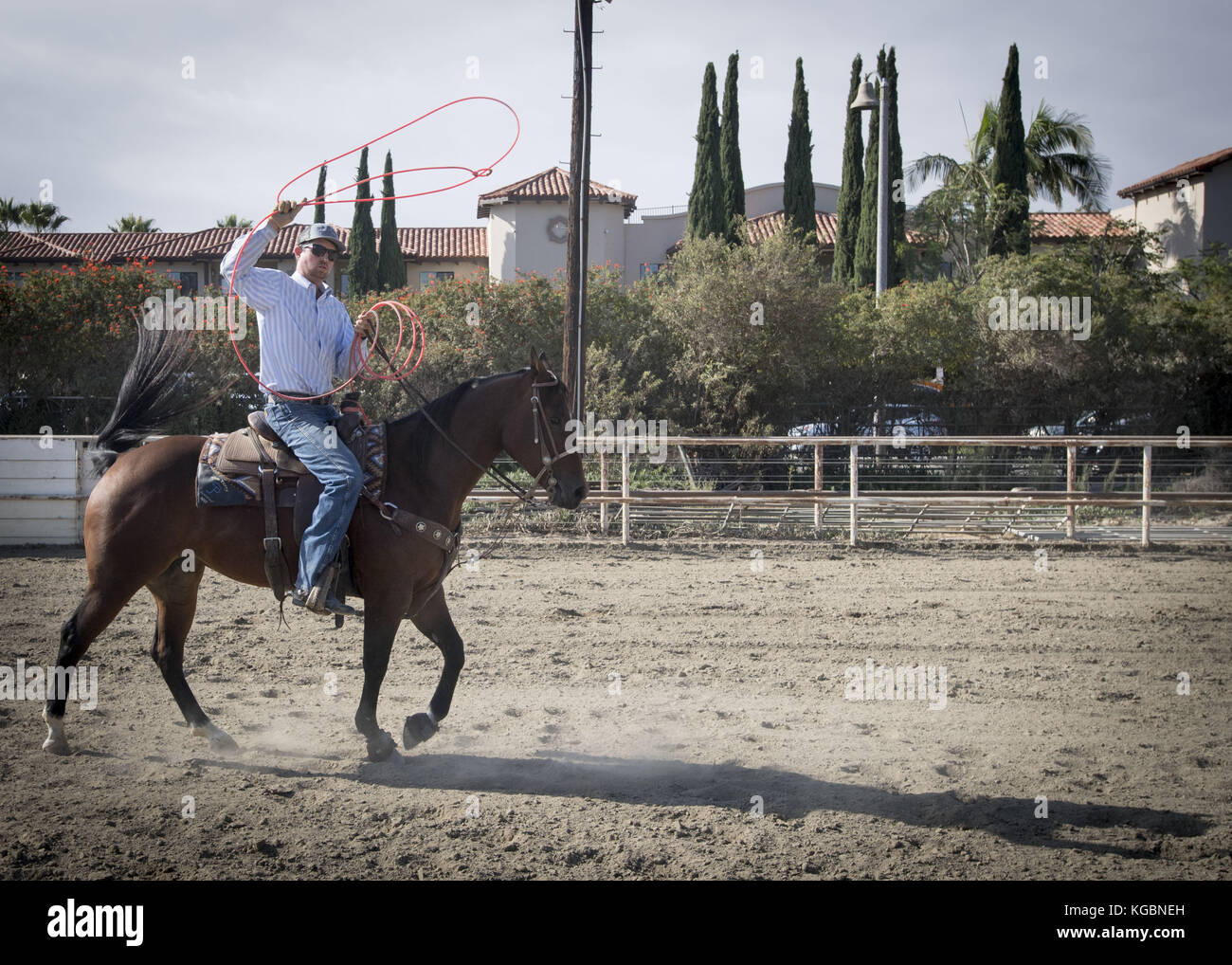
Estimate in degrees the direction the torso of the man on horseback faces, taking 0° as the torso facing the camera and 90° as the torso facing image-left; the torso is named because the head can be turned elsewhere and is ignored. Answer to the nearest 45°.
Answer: approximately 315°

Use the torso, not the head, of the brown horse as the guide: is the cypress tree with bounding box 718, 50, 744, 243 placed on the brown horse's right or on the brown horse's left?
on the brown horse's left

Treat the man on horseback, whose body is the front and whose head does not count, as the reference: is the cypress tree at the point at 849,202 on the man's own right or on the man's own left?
on the man's own left

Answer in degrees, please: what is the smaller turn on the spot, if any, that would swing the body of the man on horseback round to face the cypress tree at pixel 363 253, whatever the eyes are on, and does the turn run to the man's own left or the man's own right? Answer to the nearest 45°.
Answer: approximately 135° to the man's own left

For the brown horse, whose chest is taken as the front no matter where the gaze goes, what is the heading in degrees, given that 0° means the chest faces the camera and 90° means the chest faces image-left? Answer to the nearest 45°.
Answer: approximately 270°

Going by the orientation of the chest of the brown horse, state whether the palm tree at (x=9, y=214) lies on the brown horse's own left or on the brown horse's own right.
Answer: on the brown horse's own left

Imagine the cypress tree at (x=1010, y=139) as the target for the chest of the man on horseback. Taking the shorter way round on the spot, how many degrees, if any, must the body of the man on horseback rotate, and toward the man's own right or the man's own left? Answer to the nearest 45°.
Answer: approximately 90° to the man's own left
